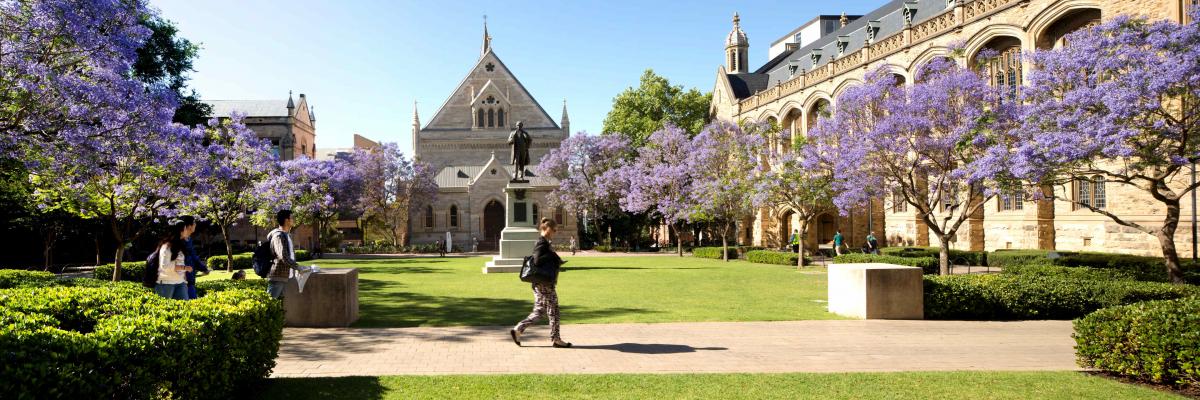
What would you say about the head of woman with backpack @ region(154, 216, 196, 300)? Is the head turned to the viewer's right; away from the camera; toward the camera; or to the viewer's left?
to the viewer's right

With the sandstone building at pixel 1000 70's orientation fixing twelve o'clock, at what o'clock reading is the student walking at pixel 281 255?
The student walking is roughly at 11 o'clock from the sandstone building.

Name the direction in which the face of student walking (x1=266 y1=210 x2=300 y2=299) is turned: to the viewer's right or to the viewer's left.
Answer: to the viewer's right

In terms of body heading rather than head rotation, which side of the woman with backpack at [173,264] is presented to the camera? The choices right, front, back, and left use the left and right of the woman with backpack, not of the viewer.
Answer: right

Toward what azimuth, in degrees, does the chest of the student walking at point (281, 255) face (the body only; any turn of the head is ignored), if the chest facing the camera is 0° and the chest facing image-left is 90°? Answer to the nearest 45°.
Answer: approximately 270°

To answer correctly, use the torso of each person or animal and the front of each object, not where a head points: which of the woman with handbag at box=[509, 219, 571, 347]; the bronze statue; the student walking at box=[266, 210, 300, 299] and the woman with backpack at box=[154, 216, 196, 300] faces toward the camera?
the bronze statue
